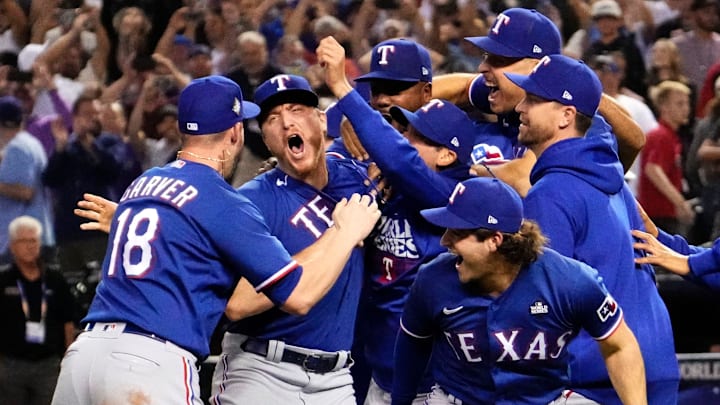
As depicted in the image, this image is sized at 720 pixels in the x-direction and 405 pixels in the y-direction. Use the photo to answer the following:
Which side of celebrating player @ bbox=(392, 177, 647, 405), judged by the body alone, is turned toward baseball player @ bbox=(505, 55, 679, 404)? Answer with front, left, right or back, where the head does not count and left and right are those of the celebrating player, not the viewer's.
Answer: back

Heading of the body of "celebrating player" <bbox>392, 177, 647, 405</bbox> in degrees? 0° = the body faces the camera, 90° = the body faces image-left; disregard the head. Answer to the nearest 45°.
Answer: approximately 45°

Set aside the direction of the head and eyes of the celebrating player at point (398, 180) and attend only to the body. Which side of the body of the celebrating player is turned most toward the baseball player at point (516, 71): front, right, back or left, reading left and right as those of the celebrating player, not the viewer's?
back

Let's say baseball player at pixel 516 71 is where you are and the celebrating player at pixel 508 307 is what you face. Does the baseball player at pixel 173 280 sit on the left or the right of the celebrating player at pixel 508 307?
right

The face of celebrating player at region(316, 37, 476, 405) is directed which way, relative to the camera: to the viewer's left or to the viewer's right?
to the viewer's left

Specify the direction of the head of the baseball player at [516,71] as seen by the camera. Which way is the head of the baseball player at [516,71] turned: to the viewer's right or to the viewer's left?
to the viewer's left
